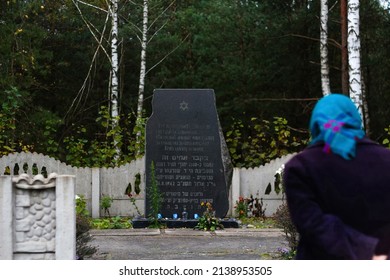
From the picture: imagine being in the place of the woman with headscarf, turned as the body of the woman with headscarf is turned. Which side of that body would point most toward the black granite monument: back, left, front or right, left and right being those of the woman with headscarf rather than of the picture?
front

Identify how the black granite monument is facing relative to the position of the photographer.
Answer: facing the viewer

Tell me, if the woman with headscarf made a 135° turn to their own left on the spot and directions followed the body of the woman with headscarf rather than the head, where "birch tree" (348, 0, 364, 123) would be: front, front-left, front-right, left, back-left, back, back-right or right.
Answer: back-right

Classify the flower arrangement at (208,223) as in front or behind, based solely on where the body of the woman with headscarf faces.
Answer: in front

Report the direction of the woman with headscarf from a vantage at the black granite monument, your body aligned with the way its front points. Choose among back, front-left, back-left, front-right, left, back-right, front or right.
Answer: front

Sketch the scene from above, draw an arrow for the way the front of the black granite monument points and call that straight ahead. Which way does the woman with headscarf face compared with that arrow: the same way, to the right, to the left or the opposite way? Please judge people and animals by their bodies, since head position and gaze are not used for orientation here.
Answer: the opposite way

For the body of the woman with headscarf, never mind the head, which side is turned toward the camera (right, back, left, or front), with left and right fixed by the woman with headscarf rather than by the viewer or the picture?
back

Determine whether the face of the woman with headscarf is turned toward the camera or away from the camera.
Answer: away from the camera

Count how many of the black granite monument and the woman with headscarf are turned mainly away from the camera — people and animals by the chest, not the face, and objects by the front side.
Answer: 1

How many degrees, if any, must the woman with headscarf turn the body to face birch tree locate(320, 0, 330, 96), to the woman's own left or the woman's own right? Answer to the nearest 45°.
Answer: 0° — they already face it
